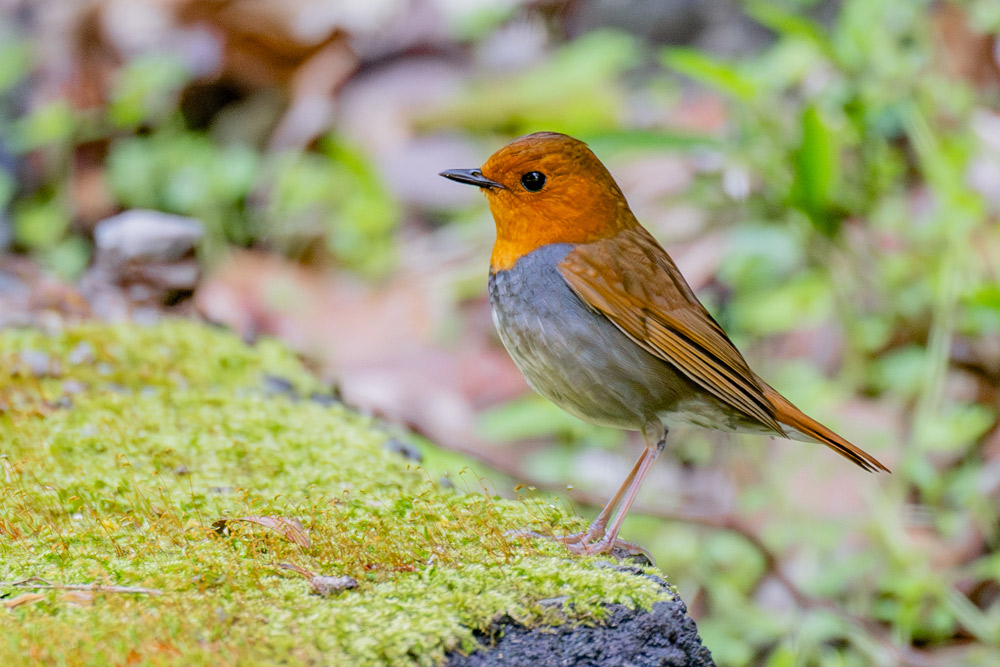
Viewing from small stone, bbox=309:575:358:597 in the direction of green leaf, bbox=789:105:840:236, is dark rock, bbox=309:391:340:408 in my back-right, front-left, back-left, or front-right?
front-left

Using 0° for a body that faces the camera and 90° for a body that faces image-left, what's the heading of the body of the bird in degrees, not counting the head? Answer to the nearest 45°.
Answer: approximately 90°

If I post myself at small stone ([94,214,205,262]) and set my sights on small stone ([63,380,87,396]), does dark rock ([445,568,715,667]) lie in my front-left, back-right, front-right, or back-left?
front-left

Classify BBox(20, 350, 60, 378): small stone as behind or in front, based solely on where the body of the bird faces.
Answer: in front

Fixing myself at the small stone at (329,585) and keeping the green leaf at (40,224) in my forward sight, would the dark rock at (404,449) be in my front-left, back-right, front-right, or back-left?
front-right

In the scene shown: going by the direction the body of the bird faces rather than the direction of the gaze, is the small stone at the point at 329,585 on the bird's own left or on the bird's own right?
on the bird's own left

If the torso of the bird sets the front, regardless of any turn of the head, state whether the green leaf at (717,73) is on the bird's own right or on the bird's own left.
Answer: on the bird's own right

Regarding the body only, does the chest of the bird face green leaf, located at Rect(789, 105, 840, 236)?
no

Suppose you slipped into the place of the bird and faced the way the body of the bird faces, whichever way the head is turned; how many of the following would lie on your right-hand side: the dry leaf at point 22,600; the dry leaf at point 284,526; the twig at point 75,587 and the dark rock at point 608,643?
0

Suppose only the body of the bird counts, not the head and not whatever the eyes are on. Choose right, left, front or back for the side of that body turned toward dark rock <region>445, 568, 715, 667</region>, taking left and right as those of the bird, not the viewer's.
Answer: left
